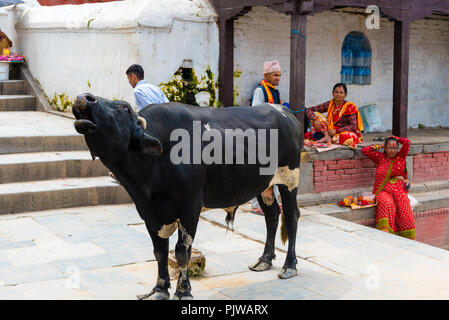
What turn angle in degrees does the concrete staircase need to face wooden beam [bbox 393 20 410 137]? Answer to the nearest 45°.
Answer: approximately 90° to its left

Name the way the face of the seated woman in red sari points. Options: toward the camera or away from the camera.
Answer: toward the camera

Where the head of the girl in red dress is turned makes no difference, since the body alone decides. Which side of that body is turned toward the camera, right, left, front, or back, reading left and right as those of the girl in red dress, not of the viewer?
front

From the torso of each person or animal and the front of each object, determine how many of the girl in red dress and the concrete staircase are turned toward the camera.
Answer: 2

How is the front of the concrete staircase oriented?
toward the camera

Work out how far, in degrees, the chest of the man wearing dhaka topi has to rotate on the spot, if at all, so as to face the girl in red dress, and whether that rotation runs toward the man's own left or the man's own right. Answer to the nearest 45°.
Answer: approximately 90° to the man's own left

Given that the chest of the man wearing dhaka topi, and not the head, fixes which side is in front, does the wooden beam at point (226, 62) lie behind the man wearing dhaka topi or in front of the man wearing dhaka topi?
behind

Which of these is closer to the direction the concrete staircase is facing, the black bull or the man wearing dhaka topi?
the black bull

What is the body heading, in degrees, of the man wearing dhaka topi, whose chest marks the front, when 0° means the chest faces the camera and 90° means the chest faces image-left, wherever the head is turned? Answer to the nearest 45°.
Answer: approximately 315°

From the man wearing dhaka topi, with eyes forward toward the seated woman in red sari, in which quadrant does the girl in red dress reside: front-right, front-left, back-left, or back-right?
front-right

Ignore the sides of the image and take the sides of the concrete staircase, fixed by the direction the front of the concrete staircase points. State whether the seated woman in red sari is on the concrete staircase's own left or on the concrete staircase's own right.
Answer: on the concrete staircase's own left
